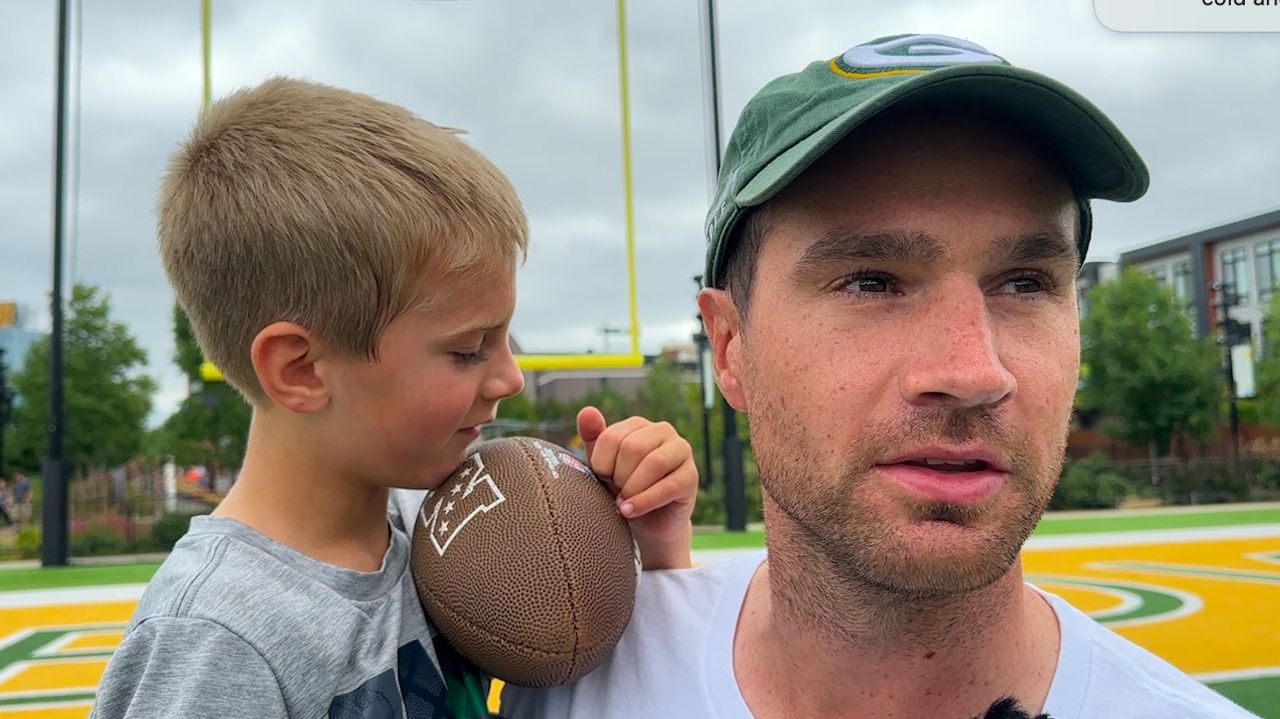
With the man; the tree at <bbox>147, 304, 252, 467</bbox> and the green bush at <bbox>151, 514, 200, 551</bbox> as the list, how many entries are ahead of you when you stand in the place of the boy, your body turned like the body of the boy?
1

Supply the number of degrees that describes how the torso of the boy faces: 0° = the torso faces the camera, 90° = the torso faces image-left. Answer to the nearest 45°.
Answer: approximately 315°

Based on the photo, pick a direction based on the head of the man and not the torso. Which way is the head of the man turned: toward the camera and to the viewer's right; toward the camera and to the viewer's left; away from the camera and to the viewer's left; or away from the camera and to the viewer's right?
toward the camera and to the viewer's right

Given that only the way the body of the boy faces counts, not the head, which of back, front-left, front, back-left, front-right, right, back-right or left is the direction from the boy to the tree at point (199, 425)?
back-left

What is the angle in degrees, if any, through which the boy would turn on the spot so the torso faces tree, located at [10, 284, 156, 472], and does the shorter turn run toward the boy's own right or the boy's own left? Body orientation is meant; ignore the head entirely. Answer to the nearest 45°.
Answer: approximately 135° to the boy's own left

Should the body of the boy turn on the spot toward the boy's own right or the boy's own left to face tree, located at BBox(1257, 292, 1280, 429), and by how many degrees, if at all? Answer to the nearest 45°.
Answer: approximately 90° to the boy's own left

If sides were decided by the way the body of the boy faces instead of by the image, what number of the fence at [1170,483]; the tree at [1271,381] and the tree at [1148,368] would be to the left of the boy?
3

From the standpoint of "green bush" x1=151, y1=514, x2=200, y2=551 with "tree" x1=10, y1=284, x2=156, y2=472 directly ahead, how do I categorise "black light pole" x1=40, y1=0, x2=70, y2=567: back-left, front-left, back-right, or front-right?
back-left

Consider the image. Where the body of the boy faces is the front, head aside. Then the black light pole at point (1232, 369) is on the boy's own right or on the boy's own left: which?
on the boy's own left

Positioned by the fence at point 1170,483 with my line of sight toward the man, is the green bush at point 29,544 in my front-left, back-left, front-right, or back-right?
front-right

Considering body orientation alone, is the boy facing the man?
yes

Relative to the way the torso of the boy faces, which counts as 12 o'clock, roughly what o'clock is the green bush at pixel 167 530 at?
The green bush is roughly at 7 o'clock from the boy.

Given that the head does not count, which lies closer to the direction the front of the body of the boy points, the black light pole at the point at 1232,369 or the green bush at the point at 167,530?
the black light pole

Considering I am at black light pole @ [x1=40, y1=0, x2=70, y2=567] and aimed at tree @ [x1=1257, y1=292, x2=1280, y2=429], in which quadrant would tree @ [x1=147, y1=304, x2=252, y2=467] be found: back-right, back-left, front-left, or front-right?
front-left

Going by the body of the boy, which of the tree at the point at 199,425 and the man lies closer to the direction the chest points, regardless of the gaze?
the man

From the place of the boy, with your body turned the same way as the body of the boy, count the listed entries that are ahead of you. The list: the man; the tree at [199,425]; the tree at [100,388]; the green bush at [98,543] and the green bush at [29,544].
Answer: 1

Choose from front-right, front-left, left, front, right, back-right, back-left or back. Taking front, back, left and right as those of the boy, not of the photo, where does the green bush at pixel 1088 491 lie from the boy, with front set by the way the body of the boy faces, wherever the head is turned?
left

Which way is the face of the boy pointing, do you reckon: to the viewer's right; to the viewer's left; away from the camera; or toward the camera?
to the viewer's right

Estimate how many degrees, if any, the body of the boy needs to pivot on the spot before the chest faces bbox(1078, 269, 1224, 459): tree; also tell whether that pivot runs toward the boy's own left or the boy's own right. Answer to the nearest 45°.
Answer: approximately 90° to the boy's own left
